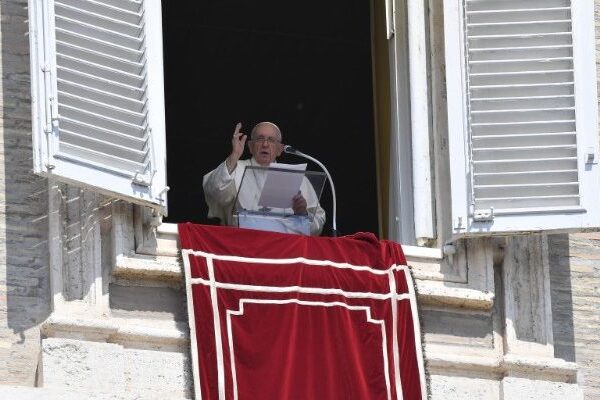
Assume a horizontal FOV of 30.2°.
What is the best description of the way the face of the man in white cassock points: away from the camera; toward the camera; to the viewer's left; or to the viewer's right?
toward the camera

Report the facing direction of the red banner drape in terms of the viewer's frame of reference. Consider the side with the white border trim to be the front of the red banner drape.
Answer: facing the viewer

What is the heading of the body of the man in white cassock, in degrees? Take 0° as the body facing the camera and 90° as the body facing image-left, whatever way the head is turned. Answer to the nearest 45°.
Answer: approximately 0°

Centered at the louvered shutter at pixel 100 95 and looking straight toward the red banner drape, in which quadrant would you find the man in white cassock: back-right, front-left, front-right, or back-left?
front-left

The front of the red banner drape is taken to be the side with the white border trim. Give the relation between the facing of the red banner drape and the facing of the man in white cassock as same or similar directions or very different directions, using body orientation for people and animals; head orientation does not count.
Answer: same or similar directions
